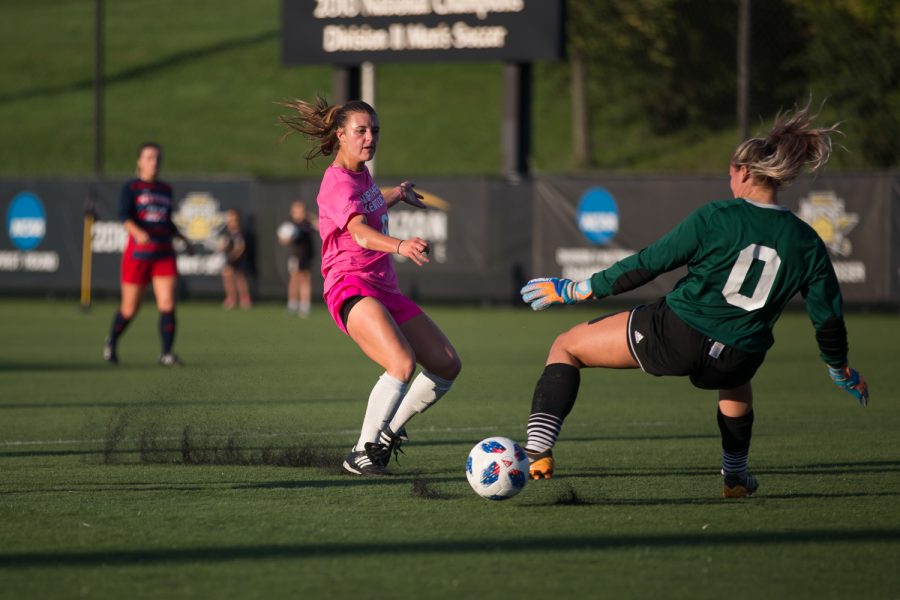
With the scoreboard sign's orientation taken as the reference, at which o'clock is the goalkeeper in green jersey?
The goalkeeper in green jersey is roughly at 12 o'clock from the scoreboard sign.

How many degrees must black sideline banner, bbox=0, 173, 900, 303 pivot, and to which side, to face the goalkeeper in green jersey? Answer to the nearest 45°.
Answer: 0° — it already faces them

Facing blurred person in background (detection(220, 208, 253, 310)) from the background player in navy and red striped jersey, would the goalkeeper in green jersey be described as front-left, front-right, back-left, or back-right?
back-right

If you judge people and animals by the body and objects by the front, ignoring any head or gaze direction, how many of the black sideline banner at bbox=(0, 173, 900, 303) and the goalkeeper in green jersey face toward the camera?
1

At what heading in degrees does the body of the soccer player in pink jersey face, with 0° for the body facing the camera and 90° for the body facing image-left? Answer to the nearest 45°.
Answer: approximately 315°

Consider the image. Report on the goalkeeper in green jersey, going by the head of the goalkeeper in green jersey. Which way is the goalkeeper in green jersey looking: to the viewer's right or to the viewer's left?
to the viewer's left

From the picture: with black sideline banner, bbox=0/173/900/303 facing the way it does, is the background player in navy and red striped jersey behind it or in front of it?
in front

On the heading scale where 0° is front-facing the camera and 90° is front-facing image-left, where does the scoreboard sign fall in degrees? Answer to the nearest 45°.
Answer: approximately 0°

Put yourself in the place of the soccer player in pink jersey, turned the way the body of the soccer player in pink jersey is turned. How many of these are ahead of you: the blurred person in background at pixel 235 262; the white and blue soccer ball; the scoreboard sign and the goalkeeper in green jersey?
2

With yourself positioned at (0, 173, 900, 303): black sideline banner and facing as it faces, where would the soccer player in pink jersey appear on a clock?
The soccer player in pink jersey is roughly at 12 o'clock from the black sideline banner.

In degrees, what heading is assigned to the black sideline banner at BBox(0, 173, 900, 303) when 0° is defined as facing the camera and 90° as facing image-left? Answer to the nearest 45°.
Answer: approximately 0°

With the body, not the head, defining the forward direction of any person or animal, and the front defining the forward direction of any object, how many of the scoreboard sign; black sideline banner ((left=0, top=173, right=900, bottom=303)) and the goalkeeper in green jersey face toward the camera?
2
